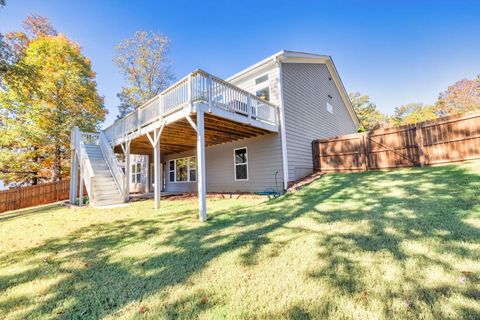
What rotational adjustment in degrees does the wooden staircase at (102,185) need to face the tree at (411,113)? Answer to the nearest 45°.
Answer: approximately 90° to its left

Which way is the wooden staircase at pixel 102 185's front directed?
toward the camera

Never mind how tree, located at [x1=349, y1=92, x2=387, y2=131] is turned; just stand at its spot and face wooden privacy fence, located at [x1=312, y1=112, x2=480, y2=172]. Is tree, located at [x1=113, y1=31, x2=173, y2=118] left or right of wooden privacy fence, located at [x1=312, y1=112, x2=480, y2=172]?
right

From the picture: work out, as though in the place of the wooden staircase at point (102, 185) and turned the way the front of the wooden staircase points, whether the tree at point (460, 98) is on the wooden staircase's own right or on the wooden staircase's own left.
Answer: on the wooden staircase's own left
